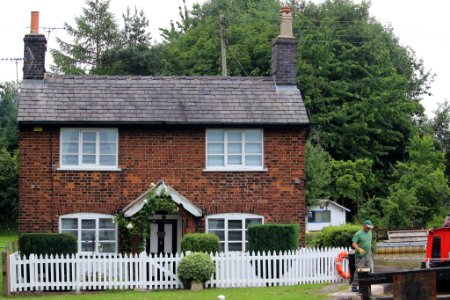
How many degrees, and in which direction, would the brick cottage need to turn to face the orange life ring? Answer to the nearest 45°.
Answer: approximately 45° to its left

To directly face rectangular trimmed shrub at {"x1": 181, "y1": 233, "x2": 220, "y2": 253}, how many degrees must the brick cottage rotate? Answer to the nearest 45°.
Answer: approximately 45° to its left

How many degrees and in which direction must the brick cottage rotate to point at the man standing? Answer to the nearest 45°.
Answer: approximately 45° to its left

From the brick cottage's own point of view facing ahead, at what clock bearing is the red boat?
The red boat is roughly at 11 o'clock from the brick cottage.

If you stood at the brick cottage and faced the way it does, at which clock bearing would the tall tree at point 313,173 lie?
The tall tree is roughly at 7 o'clock from the brick cottage.

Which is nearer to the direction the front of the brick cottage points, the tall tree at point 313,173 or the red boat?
the red boat

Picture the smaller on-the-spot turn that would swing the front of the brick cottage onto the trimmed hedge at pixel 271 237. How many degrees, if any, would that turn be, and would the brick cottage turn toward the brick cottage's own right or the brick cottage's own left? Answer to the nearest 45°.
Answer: approximately 45° to the brick cottage's own left

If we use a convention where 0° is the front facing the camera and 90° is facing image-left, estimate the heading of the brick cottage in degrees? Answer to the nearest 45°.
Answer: approximately 0°

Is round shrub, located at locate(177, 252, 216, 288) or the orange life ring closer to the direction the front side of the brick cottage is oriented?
the round shrub

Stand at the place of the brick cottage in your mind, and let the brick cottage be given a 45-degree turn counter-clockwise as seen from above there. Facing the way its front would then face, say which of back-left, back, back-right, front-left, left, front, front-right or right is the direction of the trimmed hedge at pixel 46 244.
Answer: right
